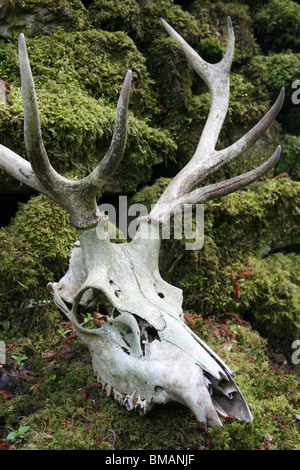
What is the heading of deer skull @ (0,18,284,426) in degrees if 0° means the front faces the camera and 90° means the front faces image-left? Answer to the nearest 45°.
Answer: approximately 315°

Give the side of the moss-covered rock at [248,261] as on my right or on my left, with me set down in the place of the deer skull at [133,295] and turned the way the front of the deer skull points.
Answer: on my left

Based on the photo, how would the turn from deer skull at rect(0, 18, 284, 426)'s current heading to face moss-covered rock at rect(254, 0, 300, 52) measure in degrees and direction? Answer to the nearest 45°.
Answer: approximately 90° to its left
